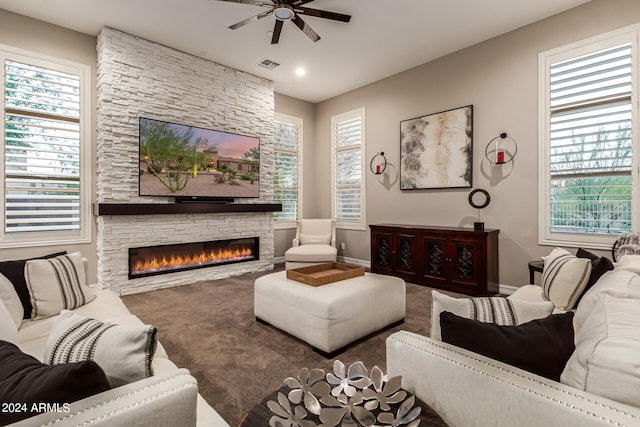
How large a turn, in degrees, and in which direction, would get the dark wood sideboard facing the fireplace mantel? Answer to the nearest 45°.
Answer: approximately 45° to its right

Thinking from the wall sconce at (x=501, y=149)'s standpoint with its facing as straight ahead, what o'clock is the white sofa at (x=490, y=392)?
The white sofa is roughly at 12 o'clock from the wall sconce.

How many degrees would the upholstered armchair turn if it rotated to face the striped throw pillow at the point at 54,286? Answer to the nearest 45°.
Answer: approximately 45° to its right

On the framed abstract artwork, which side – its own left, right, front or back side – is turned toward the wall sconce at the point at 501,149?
left

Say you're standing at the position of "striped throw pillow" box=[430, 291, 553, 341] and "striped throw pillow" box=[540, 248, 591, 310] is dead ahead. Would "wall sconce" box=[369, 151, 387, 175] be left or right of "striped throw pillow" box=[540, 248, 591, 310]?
left

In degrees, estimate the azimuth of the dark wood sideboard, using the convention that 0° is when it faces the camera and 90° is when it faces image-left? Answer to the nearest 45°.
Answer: approximately 45°

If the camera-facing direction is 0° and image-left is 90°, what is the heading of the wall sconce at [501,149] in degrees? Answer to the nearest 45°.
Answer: approximately 0°

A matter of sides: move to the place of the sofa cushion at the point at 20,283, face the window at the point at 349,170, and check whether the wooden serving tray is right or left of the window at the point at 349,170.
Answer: right

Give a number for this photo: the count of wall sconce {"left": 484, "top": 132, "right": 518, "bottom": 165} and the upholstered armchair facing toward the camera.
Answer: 2

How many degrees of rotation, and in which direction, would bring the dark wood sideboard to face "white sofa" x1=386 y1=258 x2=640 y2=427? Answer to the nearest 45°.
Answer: approximately 45° to its left
